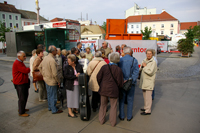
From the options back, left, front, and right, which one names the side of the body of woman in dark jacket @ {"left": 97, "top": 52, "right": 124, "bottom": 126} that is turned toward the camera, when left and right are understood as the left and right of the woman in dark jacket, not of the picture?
back

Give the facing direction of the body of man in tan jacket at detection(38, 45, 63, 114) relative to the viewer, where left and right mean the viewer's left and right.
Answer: facing away from the viewer and to the right of the viewer

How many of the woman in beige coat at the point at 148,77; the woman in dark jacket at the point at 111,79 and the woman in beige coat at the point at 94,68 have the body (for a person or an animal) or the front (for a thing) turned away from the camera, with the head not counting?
2

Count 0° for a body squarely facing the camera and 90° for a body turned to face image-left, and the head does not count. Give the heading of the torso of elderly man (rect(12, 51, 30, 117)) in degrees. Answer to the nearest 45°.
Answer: approximately 270°

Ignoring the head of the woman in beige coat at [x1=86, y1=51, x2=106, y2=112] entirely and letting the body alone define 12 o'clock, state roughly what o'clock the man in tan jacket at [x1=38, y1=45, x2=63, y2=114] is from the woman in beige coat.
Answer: The man in tan jacket is roughly at 9 o'clock from the woman in beige coat.

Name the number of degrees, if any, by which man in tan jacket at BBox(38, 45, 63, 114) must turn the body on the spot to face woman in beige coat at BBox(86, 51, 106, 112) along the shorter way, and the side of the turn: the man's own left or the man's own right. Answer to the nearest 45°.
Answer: approximately 45° to the man's own right

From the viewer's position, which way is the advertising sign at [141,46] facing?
facing the viewer

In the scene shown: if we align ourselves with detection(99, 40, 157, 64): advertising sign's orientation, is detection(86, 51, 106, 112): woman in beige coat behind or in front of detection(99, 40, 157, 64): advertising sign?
in front

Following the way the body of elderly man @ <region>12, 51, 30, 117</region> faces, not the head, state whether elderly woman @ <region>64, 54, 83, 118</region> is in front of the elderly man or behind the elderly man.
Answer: in front

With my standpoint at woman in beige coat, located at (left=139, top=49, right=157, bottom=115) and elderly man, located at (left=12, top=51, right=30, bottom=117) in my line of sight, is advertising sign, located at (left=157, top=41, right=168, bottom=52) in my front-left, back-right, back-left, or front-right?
back-right
